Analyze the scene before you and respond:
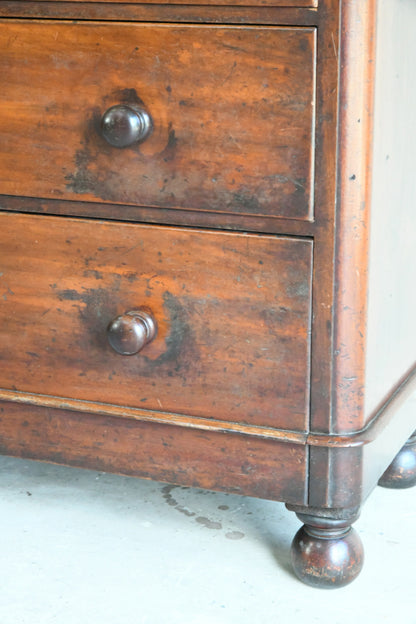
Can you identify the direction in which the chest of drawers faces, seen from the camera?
facing the viewer and to the left of the viewer
